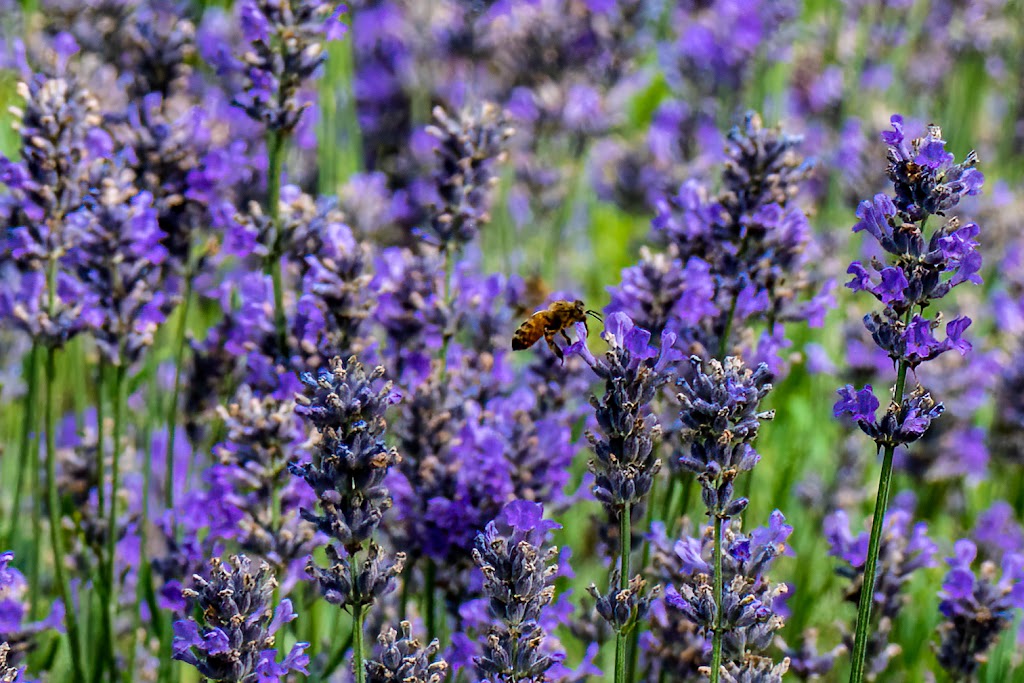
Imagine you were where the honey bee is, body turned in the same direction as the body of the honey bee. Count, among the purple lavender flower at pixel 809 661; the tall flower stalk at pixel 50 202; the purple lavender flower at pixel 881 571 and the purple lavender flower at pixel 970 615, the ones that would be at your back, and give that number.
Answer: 1

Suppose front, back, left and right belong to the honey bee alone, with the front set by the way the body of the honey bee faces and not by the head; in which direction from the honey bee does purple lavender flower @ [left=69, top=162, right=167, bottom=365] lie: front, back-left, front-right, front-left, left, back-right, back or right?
back

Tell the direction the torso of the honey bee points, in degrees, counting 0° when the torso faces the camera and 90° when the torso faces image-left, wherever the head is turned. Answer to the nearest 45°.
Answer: approximately 270°

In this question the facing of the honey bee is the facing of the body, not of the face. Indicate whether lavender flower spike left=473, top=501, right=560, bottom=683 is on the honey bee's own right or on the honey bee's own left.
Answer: on the honey bee's own right

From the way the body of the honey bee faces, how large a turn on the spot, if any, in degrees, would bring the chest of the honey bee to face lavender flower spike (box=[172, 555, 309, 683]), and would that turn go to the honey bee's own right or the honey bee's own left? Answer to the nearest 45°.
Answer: approximately 135° to the honey bee's own right
